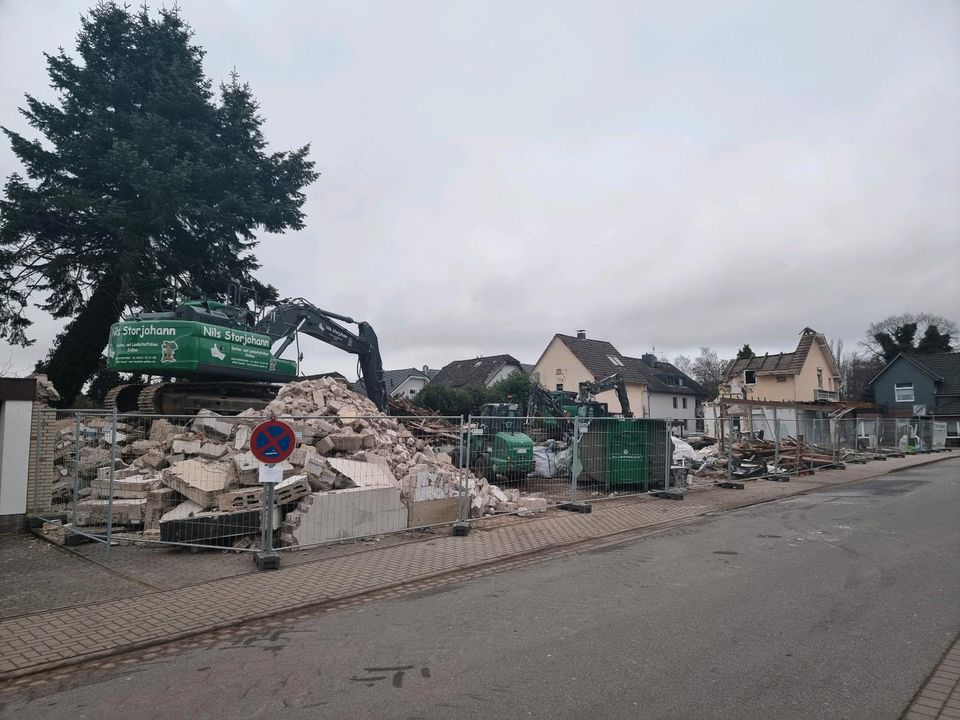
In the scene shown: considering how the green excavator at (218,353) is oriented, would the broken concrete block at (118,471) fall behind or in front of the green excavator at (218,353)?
behind

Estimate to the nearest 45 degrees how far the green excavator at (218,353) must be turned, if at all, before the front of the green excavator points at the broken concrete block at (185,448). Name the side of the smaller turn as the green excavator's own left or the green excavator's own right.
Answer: approximately 135° to the green excavator's own right

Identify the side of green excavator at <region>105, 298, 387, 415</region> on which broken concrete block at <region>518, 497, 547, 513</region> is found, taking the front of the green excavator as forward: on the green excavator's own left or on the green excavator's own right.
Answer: on the green excavator's own right

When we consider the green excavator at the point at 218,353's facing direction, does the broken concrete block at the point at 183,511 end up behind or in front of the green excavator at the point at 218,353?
behind

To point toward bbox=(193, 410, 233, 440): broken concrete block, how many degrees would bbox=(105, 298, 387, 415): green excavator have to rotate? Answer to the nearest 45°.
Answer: approximately 135° to its right

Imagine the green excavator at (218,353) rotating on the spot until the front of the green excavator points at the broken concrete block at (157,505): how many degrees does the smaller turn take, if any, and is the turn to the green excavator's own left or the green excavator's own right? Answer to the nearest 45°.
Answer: approximately 135° to the green excavator's own right

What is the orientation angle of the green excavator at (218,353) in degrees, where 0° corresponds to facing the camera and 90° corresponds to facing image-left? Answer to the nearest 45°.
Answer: approximately 225°

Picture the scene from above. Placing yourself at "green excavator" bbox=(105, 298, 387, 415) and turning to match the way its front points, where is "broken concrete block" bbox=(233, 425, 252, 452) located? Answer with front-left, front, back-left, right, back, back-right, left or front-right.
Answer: back-right

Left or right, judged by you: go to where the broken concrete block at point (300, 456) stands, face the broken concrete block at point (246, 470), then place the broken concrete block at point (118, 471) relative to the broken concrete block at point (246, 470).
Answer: right

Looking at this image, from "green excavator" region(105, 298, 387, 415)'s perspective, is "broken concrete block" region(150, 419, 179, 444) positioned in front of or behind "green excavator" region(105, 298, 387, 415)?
behind
